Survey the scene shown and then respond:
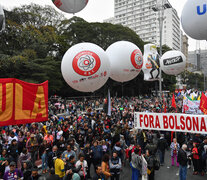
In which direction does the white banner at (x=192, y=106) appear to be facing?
toward the camera

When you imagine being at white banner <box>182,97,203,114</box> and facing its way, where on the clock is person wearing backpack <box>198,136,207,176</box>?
The person wearing backpack is roughly at 12 o'clock from the white banner.

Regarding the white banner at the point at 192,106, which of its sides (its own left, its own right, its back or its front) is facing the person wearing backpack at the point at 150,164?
front

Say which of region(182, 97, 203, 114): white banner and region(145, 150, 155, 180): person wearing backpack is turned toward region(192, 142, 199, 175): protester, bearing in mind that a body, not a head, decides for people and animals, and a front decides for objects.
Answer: the white banner

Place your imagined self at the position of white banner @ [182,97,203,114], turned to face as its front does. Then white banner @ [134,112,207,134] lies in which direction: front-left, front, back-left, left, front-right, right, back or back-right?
front

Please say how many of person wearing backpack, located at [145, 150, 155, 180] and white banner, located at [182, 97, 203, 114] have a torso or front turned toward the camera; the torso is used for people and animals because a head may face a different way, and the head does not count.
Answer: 1

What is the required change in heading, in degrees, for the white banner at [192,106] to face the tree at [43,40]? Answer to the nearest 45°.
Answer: approximately 135° to its right
